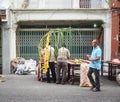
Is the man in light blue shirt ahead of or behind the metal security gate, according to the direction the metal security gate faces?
ahead

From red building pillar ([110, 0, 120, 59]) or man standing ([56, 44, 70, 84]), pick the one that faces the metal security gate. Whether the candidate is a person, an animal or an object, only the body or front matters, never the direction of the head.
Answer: the man standing

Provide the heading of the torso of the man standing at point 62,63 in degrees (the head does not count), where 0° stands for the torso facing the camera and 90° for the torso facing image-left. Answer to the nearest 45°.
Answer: approximately 180°

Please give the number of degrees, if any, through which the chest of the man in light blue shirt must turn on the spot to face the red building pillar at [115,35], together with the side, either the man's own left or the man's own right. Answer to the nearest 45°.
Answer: approximately 135° to the man's own right

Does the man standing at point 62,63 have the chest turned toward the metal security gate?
yes

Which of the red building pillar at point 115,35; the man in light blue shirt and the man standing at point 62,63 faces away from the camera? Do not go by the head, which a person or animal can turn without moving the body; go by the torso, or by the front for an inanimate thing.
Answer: the man standing

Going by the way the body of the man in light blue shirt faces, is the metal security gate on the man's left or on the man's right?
on the man's right

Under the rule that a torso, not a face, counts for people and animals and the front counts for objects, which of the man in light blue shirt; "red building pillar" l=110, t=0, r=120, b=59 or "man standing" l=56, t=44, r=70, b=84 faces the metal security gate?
the man standing
